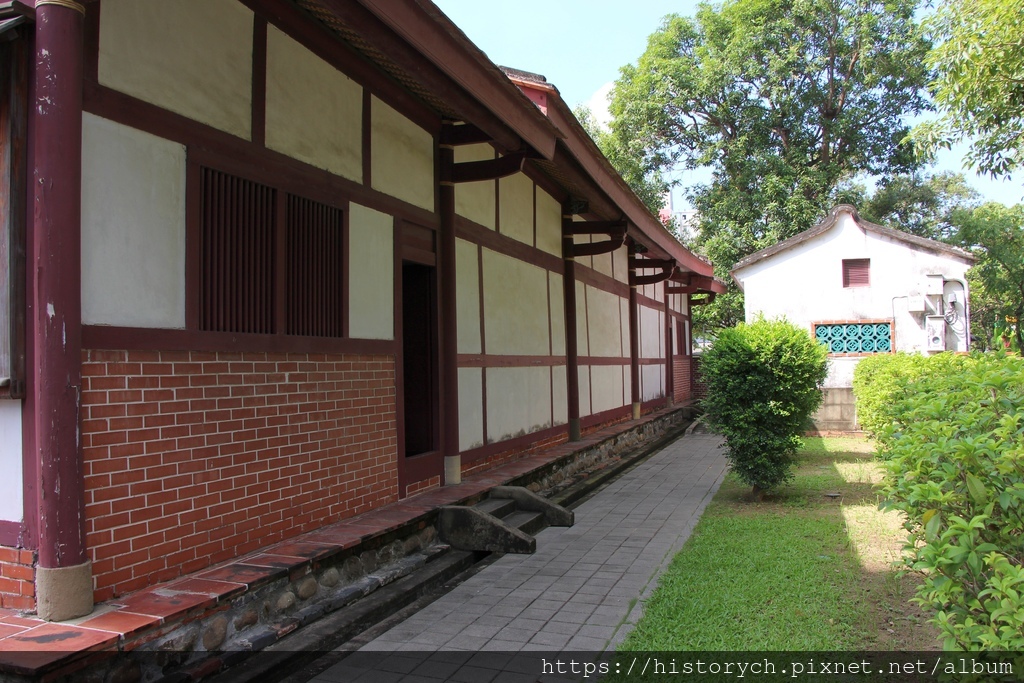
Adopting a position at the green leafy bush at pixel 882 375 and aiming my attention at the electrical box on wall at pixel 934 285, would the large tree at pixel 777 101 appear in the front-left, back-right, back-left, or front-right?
front-left

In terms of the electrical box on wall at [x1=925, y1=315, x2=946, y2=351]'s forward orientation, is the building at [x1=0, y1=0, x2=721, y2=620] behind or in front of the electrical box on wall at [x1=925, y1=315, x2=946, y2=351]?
in front

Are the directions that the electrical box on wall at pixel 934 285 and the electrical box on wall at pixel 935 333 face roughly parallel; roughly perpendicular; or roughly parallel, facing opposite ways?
roughly parallel

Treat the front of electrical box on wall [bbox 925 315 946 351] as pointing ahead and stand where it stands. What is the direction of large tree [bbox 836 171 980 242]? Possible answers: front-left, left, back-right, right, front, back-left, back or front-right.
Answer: back

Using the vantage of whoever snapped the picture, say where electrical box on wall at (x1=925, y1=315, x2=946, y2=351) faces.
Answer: facing the viewer

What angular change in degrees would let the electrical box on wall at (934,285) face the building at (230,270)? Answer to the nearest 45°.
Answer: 0° — it already faces it

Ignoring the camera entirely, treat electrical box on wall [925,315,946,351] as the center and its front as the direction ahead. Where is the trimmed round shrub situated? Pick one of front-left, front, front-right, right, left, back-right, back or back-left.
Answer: front

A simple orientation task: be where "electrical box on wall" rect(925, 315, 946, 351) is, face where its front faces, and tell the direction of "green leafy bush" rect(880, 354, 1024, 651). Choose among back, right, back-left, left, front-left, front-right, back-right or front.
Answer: front

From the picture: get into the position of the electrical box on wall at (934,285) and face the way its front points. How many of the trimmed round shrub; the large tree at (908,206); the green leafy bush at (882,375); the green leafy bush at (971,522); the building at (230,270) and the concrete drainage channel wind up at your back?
1

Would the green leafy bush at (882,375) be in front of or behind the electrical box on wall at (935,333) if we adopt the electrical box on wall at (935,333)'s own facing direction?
in front

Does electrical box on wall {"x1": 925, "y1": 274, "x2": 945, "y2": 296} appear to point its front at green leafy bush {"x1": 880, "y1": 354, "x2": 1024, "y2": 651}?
yes

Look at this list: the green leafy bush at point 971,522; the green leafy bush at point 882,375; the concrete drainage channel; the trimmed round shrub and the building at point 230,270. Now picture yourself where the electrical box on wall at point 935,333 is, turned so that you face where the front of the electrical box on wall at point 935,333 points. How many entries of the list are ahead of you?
5

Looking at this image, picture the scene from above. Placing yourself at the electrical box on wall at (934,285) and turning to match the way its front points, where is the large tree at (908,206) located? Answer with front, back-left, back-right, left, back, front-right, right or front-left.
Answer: back

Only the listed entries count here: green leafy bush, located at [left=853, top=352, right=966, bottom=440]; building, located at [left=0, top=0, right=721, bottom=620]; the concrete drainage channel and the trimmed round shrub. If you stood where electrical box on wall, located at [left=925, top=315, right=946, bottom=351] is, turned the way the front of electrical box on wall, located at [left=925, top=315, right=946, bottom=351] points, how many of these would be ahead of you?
4

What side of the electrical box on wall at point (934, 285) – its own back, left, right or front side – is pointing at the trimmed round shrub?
front

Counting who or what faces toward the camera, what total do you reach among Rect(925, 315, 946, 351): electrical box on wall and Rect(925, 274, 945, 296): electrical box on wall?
2

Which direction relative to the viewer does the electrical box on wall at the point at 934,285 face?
toward the camera
